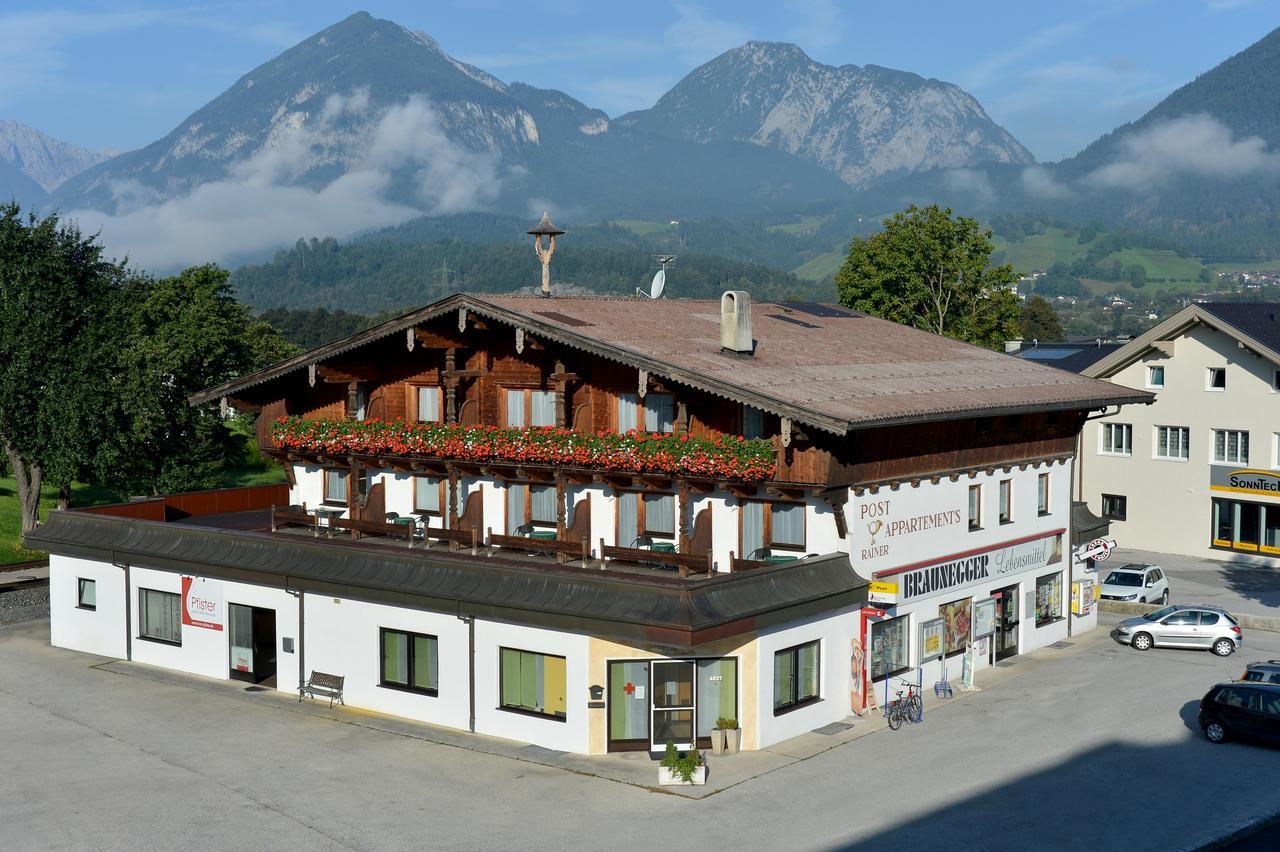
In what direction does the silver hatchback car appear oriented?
to the viewer's left

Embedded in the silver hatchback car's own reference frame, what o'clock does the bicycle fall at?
The bicycle is roughly at 10 o'clock from the silver hatchback car.

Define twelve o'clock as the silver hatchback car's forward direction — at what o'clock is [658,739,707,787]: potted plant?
The potted plant is roughly at 10 o'clock from the silver hatchback car.
